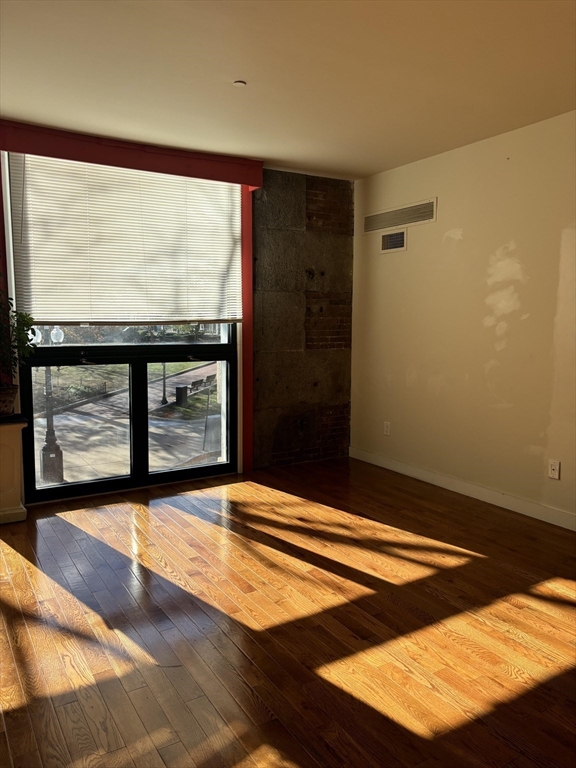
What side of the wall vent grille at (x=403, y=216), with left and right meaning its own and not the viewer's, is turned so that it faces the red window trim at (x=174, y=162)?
front

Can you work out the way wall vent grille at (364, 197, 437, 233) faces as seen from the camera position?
facing the viewer and to the left of the viewer

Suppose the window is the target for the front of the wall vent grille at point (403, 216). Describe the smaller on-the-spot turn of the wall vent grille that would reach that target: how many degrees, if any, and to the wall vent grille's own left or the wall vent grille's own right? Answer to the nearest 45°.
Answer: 0° — it already faces it

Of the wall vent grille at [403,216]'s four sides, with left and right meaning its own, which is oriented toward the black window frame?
front

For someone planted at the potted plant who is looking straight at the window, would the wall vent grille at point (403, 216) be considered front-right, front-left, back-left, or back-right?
front-right
